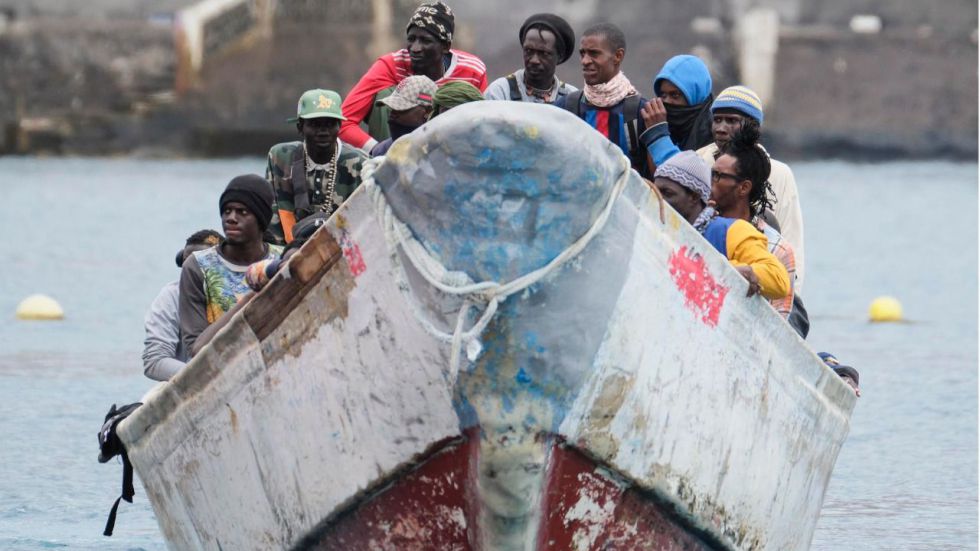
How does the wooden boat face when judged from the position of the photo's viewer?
facing the viewer

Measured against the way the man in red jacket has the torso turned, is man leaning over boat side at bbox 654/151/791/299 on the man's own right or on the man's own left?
on the man's own left

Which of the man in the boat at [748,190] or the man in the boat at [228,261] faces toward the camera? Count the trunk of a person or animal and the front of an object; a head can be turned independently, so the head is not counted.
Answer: the man in the boat at [228,261]

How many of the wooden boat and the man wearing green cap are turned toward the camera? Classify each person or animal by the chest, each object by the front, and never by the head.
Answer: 2

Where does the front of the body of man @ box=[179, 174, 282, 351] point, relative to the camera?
toward the camera

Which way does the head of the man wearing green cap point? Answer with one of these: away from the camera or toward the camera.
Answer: toward the camera

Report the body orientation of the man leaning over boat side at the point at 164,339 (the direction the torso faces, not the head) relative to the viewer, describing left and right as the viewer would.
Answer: facing the viewer and to the right of the viewer

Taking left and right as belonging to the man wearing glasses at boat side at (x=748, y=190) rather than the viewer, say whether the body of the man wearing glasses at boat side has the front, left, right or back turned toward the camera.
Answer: left
